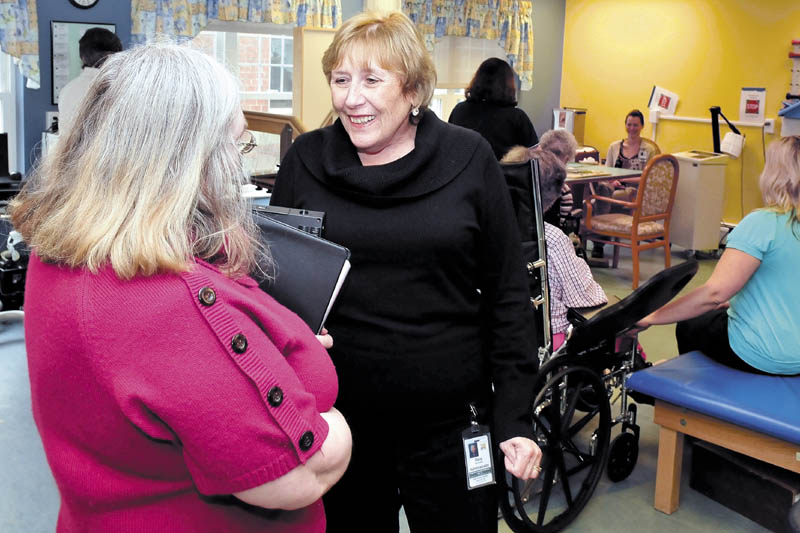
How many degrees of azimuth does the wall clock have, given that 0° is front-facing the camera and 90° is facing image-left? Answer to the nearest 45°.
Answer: approximately 0°

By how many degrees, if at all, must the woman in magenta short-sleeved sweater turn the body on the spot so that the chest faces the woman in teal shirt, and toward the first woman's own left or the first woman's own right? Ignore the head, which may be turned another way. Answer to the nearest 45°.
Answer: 0° — they already face them

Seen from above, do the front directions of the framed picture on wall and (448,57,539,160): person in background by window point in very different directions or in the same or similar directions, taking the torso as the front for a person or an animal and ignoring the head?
very different directions

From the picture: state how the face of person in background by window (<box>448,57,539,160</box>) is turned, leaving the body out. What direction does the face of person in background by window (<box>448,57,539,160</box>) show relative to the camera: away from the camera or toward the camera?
away from the camera

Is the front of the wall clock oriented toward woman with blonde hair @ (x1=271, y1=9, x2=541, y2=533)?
yes

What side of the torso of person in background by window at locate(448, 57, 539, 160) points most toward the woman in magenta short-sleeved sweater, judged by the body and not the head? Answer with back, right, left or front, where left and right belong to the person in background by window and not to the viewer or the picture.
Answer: back

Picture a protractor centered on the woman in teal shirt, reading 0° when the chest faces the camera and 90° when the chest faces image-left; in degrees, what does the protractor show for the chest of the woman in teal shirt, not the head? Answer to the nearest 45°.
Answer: approximately 135°

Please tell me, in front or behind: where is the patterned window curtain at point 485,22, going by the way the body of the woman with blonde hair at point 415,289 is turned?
behind

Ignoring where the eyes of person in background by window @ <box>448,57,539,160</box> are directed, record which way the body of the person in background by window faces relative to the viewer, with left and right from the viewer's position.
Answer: facing away from the viewer

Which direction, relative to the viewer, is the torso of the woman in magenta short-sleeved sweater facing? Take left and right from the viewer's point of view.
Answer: facing away from the viewer and to the right of the viewer

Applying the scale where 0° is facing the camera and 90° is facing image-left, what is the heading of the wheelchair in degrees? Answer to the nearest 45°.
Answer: approximately 225°

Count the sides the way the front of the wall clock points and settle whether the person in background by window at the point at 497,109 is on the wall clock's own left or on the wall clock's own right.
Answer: on the wall clock's own left

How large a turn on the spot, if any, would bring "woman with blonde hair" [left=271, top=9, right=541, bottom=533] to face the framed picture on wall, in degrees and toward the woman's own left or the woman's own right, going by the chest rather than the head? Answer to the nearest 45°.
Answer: approximately 90° to the woman's own right
